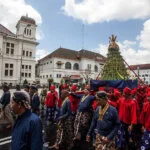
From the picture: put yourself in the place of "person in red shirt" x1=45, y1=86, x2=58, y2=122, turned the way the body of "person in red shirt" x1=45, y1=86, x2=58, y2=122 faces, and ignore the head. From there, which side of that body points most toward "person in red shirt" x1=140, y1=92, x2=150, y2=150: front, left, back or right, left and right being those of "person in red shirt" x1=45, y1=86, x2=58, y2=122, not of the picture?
left

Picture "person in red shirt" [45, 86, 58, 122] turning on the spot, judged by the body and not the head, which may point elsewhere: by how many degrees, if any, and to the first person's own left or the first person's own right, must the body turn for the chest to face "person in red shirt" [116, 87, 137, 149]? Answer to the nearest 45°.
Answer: approximately 90° to the first person's own left

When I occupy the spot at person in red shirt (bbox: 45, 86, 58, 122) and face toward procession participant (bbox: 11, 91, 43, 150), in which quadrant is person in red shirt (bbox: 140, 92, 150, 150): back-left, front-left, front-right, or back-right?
front-left

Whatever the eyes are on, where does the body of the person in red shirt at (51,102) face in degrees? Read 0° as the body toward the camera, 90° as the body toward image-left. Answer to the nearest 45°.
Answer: approximately 45°
